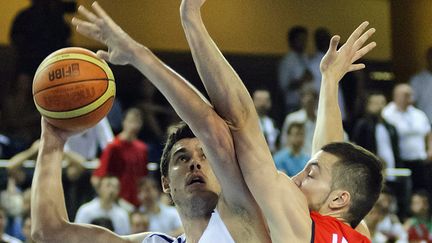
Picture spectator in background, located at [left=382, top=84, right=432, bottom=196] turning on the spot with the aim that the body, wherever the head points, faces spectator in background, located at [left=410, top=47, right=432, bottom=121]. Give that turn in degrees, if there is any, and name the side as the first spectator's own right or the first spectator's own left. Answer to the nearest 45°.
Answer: approximately 180°

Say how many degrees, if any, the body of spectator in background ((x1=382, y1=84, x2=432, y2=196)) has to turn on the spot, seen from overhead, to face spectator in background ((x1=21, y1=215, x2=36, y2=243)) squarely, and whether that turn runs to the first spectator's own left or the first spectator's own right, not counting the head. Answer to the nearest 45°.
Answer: approximately 45° to the first spectator's own right

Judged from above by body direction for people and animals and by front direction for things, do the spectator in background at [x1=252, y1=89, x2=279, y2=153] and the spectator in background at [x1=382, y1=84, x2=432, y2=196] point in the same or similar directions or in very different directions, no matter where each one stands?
same or similar directions

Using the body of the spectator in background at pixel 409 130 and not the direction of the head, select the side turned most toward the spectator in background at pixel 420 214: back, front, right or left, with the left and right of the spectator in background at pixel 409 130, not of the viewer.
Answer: front

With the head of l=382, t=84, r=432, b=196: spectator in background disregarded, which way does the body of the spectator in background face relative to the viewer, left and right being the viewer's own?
facing the viewer

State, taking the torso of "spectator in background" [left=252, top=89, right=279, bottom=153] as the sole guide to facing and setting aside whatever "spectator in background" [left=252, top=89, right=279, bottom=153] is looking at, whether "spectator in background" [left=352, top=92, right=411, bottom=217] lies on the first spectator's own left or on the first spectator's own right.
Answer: on the first spectator's own left

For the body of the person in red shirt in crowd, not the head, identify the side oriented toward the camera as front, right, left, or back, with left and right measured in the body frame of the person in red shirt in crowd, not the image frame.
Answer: front

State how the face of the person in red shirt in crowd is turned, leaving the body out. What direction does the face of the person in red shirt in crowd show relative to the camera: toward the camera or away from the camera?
toward the camera

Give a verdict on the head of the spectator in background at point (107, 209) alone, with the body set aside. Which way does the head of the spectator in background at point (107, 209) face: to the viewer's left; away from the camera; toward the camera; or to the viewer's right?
toward the camera

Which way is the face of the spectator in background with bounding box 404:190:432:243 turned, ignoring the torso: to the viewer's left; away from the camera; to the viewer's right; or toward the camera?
toward the camera

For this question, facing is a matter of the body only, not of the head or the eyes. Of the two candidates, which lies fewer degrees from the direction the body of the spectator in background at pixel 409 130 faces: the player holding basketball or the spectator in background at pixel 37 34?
the player holding basketball

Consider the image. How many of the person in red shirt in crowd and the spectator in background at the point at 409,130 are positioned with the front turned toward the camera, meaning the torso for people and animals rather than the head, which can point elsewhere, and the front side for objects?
2
